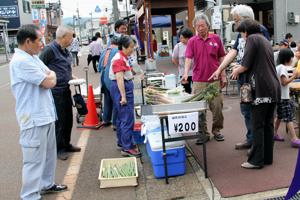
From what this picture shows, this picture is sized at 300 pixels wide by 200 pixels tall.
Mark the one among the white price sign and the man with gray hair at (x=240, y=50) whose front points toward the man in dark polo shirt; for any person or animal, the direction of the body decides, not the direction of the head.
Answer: the man with gray hair

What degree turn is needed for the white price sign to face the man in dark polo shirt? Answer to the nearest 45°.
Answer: approximately 135° to its right

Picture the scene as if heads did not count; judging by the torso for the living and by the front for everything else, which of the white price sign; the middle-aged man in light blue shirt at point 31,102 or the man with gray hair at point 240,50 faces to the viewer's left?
the man with gray hair

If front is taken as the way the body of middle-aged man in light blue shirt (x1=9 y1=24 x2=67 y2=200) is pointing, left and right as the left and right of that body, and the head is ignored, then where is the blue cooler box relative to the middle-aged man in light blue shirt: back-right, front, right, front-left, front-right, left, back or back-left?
front

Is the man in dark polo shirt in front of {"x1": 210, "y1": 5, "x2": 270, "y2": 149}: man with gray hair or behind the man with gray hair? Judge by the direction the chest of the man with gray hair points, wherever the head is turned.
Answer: in front

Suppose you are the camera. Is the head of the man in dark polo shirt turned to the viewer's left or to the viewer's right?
to the viewer's right

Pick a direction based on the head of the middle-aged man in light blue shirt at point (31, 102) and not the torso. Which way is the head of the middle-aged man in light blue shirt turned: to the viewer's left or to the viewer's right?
to the viewer's right

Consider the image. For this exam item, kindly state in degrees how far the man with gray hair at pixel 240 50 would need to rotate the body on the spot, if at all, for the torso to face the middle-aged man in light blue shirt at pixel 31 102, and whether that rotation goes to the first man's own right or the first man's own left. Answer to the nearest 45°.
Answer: approximately 45° to the first man's own left

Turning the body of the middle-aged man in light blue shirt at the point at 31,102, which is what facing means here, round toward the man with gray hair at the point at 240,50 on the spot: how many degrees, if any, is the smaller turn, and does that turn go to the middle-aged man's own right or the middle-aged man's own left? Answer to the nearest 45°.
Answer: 0° — they already face them

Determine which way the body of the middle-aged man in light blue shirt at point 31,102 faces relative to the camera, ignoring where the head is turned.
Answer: to the viewer's right

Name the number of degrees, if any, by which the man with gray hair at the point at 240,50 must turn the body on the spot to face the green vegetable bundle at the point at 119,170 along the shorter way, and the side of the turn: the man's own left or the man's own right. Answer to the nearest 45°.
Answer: approximately 45° to the man's own left

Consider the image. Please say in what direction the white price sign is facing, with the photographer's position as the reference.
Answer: facing the viewer

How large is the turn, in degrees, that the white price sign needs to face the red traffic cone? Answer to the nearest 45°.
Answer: approximately 135° to its right

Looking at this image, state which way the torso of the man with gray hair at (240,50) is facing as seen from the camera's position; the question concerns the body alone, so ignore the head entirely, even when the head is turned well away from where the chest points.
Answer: to the viewer's left
